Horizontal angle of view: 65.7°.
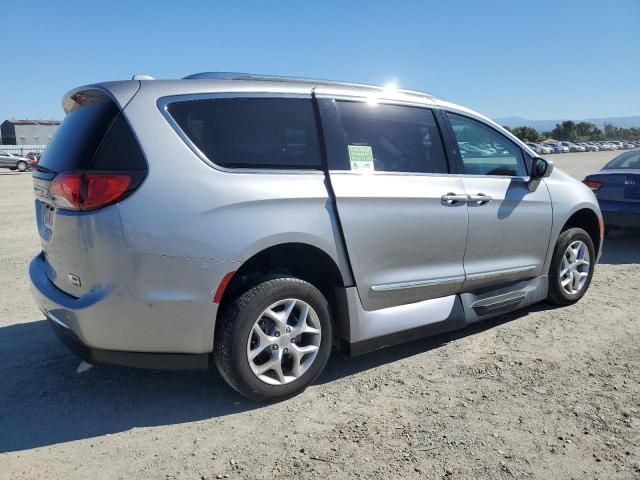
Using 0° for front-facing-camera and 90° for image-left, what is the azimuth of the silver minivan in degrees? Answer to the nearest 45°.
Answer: approximately 225°

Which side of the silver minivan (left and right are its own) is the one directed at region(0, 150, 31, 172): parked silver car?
left

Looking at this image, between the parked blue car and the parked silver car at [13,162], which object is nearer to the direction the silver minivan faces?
the parked blue car

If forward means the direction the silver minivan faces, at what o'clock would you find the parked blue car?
The parked blue car is roughly at 12 o'clock from the silver minivan.
